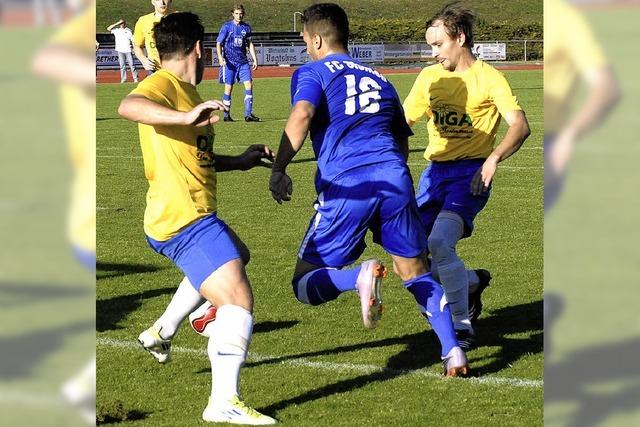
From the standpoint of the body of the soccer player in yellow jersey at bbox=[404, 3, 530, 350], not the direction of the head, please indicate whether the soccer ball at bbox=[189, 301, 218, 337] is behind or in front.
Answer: in front

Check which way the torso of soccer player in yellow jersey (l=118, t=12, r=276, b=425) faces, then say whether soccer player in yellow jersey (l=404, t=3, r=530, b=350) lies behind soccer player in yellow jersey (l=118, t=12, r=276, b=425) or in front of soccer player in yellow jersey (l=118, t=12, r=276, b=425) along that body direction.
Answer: in front

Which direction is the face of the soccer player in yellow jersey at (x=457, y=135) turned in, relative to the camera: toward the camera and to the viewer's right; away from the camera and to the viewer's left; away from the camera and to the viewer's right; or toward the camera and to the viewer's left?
toward the camera and to the viewer's left
